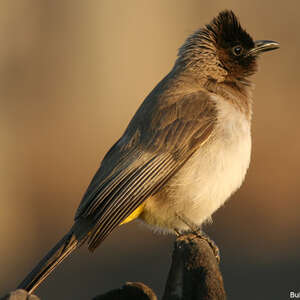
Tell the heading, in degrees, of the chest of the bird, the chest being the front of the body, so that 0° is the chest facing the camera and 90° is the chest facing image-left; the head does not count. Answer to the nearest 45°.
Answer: approximately 270°
